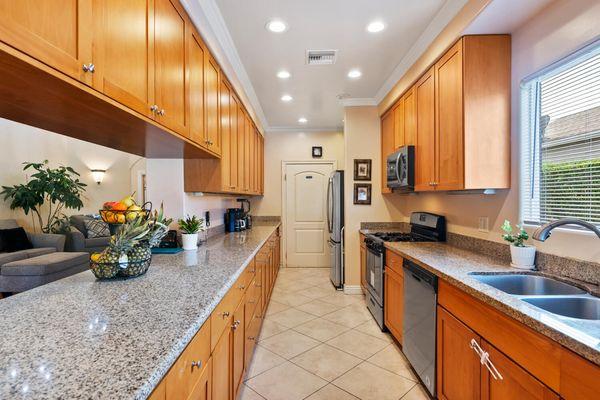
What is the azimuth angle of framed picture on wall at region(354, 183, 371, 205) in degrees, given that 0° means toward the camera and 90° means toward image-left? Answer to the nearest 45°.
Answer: approximately 0°

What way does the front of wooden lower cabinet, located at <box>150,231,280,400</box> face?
to the viewer's right

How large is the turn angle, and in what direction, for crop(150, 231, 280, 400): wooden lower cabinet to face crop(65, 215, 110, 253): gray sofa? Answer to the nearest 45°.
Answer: approximately 135° to its left

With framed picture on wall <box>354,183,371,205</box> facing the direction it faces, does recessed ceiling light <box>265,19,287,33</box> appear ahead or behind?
ahead

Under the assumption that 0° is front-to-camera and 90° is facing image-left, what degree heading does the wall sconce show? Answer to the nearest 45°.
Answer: approximately 0°

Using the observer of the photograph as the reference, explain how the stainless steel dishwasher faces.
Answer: facing to the left of the viewer

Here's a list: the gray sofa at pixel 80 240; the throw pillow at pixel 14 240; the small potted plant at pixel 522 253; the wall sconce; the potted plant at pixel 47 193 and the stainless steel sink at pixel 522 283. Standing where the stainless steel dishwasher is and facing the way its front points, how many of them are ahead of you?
4

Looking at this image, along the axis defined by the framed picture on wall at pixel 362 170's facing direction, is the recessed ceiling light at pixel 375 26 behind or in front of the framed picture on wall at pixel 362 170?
in front

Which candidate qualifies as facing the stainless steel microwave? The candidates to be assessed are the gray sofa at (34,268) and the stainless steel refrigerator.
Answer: the gray sofa

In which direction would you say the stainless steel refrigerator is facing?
to the viewer's left
